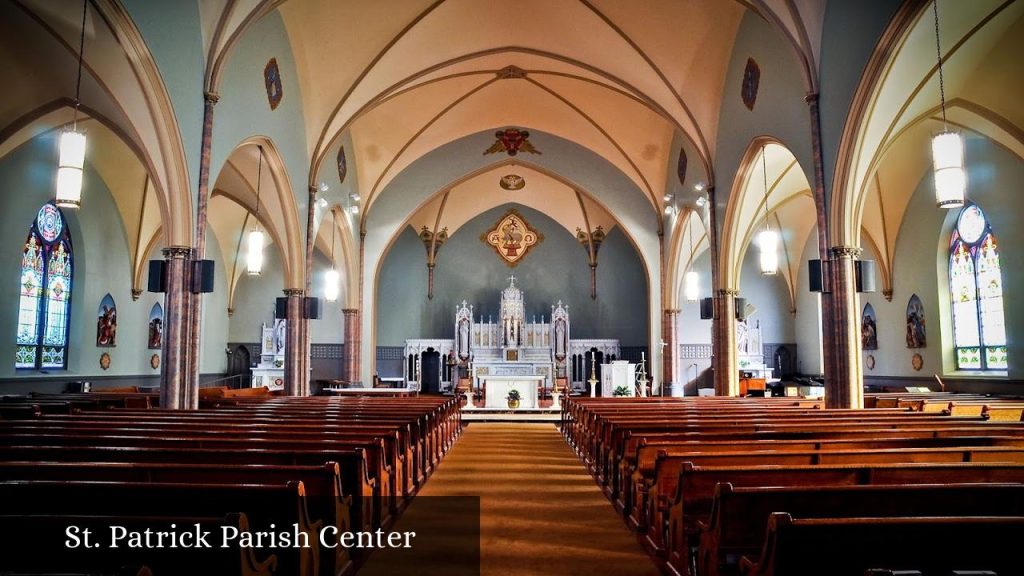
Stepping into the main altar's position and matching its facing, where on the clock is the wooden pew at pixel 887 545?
The wooden pew is roughly at 12 o'clock from the main altar.

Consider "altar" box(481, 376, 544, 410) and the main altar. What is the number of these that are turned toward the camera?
2

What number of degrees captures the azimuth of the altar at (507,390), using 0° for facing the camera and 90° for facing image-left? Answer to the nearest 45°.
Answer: approximately 0°

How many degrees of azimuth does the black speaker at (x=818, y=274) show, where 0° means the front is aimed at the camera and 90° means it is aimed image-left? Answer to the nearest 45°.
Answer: approximately 45°

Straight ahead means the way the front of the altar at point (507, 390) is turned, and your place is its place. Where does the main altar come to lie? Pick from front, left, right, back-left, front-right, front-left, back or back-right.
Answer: back

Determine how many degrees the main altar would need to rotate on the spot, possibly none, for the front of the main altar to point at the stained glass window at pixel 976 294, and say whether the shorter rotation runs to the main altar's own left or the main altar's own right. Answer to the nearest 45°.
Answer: approximately 45° to the main altar's own left

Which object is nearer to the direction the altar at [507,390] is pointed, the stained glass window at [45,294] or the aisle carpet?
the aisle carpet

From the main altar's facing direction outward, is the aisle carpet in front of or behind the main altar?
in front
